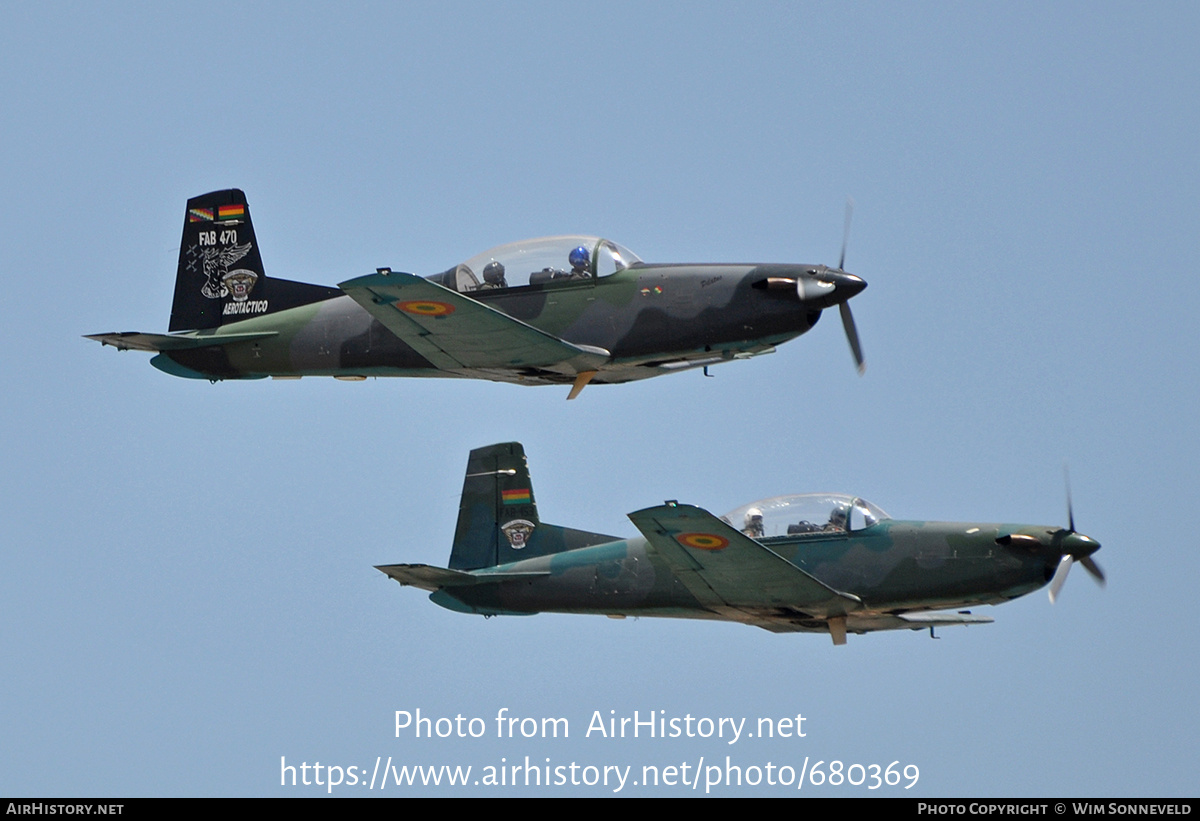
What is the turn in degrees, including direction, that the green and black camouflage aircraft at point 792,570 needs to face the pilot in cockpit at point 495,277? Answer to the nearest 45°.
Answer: approximately 180°

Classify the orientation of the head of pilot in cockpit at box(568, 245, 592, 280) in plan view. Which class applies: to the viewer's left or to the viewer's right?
to the viewer's right

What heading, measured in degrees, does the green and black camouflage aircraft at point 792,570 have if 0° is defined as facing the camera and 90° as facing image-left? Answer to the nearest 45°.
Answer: approximately 270°

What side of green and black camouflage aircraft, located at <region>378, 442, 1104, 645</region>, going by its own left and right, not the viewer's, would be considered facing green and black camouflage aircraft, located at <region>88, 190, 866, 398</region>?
back
